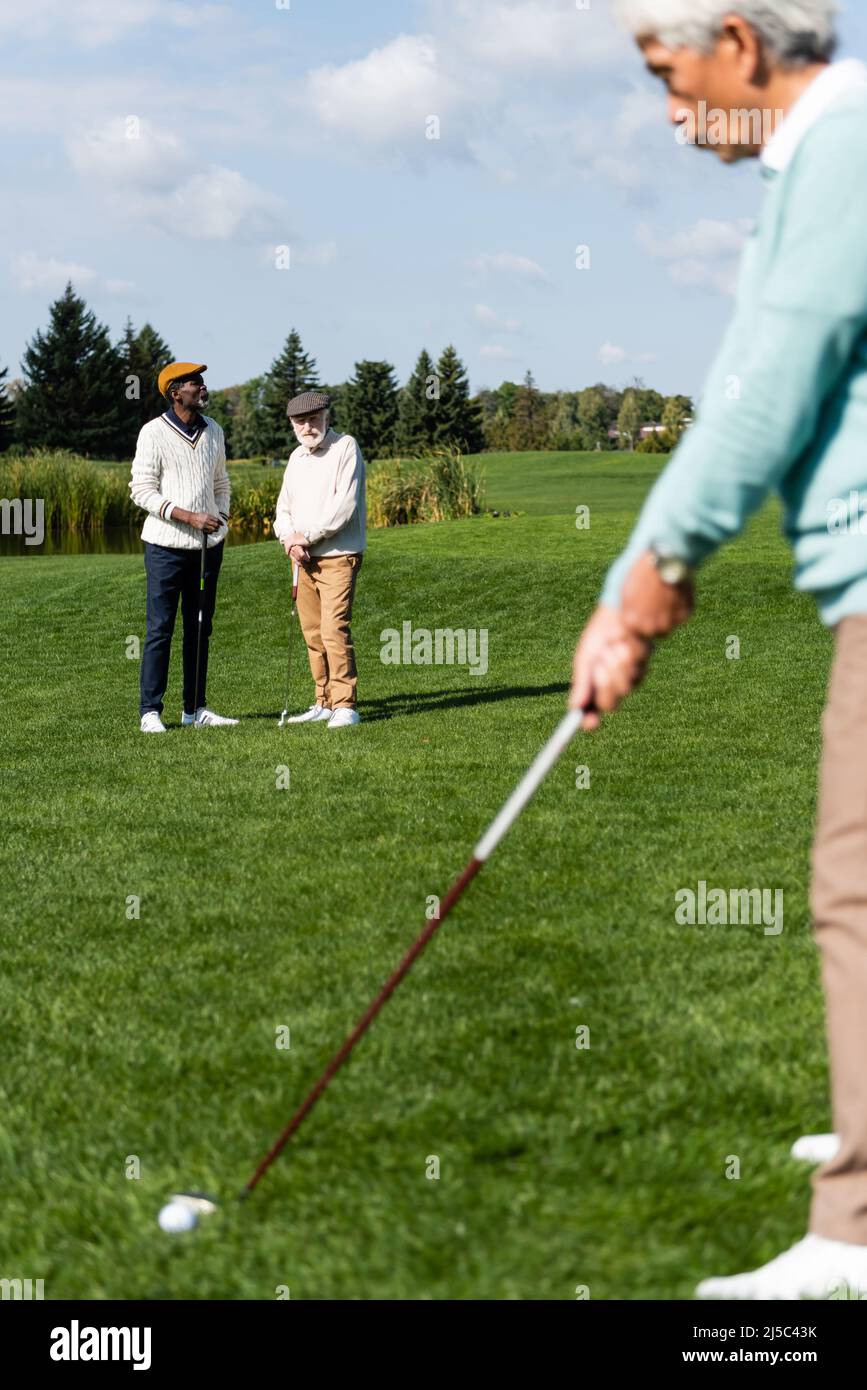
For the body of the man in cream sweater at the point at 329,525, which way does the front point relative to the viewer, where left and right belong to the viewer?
facing the viewer and to the left of the viewer

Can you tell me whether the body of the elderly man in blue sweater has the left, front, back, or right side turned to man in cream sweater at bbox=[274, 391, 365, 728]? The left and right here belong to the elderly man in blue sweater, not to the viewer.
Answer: right

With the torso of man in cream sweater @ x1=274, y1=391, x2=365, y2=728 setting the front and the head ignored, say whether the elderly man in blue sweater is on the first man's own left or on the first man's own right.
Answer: on the first man's own left

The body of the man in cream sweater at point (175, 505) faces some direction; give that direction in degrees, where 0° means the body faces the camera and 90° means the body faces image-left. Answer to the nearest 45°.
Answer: approximately 315°

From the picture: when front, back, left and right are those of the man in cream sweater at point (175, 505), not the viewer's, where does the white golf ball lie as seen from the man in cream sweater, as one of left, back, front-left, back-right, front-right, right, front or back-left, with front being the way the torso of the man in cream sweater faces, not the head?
front-right

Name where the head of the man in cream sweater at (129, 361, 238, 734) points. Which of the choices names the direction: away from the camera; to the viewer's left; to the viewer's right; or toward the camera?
to the viewer's right

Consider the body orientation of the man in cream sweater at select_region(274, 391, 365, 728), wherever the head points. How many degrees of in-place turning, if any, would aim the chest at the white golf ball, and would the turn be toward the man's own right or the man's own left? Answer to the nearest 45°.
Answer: approximately 45° to the man's own left

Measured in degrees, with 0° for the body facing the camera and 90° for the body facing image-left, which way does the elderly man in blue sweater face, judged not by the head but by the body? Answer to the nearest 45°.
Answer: approximately 90°

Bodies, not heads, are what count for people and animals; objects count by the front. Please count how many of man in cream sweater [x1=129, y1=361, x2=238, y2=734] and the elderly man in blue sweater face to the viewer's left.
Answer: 1

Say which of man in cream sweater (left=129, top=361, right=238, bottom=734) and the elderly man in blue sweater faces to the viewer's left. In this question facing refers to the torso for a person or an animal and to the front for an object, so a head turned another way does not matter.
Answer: the elderly man in blue sweater

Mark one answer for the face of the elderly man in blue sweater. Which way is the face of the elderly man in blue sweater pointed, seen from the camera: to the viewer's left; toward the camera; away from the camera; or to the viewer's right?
to the viewer's left
